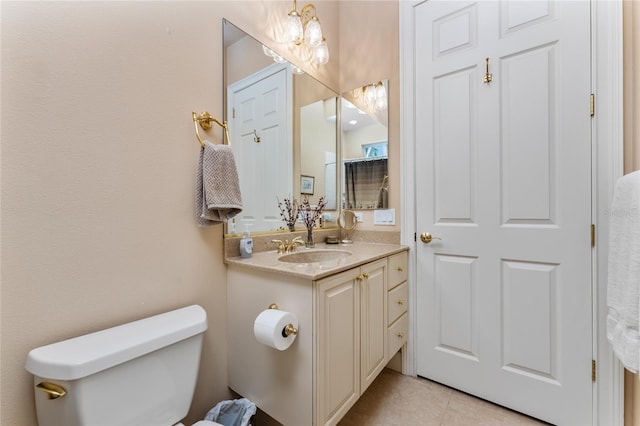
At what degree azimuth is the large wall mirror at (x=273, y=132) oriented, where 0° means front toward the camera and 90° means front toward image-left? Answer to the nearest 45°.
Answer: approximately 315°

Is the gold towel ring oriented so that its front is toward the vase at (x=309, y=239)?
no

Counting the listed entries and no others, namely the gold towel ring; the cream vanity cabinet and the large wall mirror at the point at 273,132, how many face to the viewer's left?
0

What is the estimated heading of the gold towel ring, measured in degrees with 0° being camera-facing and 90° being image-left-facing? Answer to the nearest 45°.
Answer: approximately 315°

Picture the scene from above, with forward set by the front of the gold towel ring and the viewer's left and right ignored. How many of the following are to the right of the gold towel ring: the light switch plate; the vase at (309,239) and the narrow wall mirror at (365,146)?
0

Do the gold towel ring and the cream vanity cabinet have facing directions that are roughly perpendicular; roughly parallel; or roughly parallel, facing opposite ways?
roughly parallel

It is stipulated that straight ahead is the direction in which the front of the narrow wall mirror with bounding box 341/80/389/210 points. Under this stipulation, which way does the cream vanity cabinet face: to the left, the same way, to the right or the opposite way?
to the left

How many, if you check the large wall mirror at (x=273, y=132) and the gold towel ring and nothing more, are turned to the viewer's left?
0

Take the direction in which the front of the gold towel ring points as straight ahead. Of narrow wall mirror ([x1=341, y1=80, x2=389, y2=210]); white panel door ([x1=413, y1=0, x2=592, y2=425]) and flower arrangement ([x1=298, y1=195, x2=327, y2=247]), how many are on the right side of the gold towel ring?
0

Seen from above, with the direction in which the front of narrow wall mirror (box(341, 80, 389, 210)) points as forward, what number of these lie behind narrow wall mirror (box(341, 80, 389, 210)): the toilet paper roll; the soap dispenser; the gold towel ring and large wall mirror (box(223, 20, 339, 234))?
0

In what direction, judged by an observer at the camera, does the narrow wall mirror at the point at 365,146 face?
facing the viewer and to the left of the viewer
